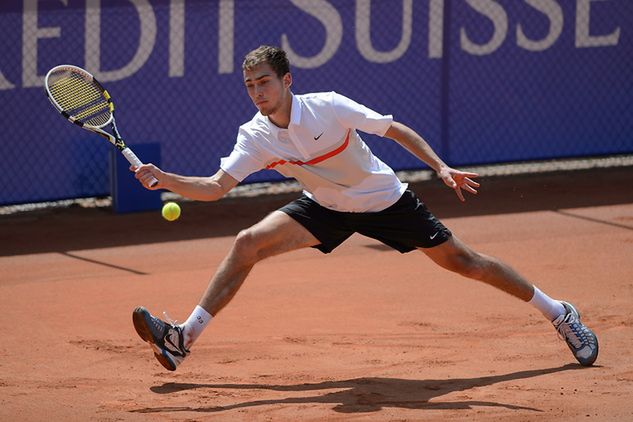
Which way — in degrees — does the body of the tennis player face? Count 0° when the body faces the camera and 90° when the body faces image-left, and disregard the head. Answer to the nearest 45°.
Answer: approximately 45°
